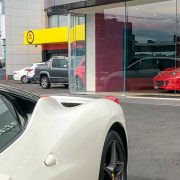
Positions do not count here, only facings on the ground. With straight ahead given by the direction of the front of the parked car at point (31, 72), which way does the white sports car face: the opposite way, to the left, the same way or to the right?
the opposite way

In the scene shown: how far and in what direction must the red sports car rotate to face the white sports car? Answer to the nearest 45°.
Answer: approximately 45° to its left

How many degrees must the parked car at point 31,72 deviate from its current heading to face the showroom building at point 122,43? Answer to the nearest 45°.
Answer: approximately 135° to its right

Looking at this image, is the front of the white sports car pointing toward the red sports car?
no

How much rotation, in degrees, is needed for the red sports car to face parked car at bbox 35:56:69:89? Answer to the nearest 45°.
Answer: approximately 90° to its right

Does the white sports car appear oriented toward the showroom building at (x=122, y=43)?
no

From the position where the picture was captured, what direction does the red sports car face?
facing the viewer and to the left of the viewer
